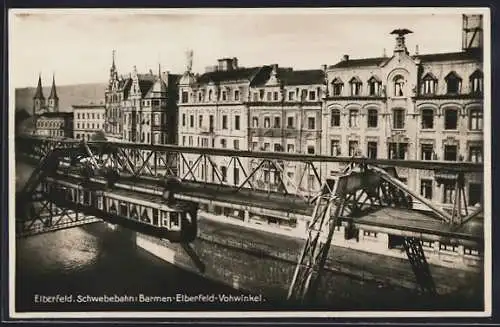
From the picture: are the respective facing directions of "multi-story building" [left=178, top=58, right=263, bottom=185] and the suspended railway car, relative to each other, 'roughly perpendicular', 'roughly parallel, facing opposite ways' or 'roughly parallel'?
roughly perpendicular

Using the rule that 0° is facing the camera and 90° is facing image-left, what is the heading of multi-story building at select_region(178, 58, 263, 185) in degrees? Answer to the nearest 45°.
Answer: approximately 45°

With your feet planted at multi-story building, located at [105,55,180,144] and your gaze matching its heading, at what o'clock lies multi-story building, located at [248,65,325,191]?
multi-story building, located at [248,65,325,191] is roughly at 8 o'clock from multi-story building, located at [105,55,180,144].

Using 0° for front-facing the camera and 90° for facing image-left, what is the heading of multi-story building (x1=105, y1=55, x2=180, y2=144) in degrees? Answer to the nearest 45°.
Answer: approximately 45°

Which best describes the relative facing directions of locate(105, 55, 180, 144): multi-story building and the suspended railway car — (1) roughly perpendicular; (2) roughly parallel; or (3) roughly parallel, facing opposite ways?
roughly perpendicular
